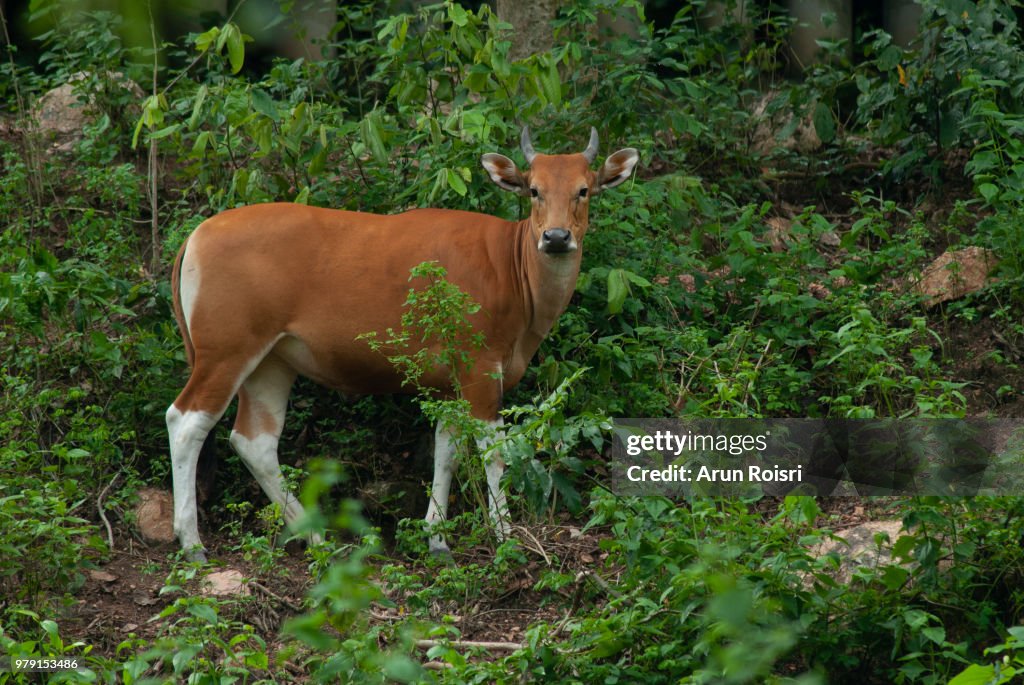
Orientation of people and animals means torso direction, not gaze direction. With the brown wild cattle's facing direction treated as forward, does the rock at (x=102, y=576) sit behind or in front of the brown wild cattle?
behind

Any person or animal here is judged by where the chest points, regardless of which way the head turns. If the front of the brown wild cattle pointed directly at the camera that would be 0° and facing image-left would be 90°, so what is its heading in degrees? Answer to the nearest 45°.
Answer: approximately 270°

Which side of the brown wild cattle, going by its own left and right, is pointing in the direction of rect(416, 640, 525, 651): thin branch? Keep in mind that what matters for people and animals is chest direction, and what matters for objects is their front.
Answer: right

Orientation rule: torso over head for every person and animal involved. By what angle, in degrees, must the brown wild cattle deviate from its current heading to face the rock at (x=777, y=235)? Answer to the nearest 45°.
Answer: approximately 45° to its left

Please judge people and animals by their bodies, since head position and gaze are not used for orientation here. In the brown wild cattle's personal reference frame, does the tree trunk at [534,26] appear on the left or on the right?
on its left

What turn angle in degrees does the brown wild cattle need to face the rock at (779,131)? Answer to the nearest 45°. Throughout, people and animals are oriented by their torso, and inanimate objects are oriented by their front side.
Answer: approximately 45° to its left

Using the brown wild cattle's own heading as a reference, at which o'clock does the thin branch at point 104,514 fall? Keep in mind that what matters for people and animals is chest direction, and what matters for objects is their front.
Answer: The thin branch is roughly at 6 o'clock from the brown wild cattle.

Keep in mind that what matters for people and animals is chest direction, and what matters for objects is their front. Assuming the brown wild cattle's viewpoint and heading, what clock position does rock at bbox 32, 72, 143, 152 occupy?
The rock is roughly at 8 o'clock from the brown wild cattle.
